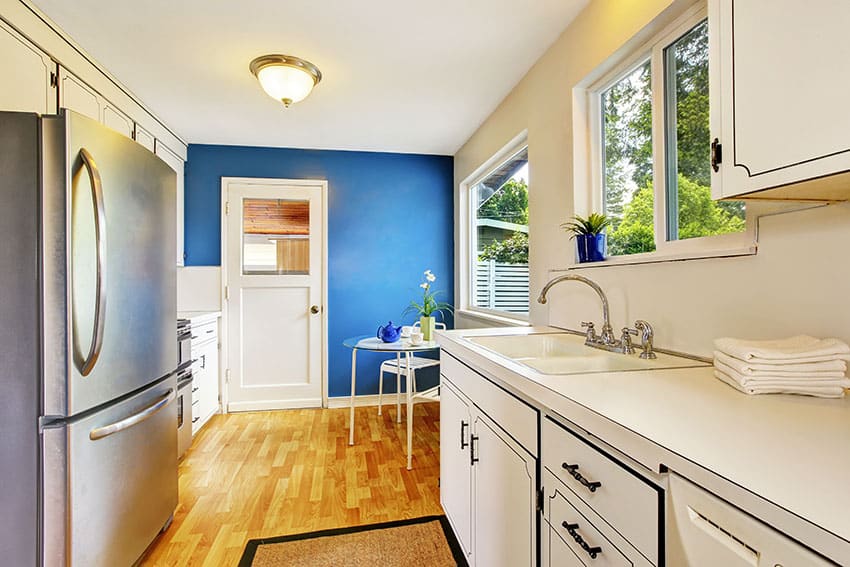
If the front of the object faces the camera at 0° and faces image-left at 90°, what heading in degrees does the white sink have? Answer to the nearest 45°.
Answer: approximately 45°

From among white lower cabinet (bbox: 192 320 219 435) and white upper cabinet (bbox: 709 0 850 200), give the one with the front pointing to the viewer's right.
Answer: the white lower cabinet

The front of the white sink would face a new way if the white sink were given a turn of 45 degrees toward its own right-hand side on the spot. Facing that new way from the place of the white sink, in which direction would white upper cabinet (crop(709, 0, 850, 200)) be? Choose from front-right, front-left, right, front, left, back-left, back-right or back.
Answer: back-left

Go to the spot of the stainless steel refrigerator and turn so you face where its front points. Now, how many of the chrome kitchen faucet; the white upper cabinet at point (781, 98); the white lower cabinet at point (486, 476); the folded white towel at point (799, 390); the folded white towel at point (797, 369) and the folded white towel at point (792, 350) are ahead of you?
6

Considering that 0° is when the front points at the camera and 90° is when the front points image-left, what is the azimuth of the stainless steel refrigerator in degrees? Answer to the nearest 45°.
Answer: approximately 315°

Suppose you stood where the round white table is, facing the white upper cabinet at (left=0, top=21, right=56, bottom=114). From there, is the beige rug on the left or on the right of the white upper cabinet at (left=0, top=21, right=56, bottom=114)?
left

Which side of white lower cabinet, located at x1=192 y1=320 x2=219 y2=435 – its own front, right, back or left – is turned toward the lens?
right

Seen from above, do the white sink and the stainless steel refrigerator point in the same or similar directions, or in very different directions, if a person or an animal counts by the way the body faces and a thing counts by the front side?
very different directions

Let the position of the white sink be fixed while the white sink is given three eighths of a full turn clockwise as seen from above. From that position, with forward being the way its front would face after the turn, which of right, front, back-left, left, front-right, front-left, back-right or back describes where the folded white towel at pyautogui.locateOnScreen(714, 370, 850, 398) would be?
back-right

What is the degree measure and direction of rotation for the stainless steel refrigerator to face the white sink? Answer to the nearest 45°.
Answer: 0° — it already faces it

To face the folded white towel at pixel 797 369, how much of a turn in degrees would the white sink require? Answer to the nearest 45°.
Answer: approximately 90° to its left

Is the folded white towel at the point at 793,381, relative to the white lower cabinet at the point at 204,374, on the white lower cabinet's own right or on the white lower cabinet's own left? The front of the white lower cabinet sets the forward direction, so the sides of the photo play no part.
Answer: on the white lower cabinet's own right

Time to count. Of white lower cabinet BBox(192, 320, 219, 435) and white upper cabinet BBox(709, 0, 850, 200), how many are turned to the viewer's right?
1
